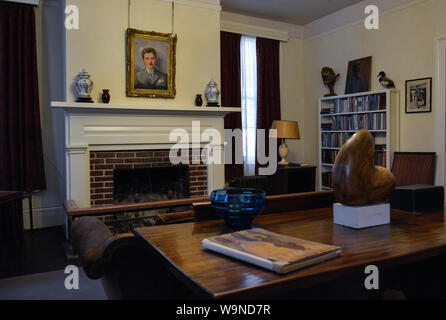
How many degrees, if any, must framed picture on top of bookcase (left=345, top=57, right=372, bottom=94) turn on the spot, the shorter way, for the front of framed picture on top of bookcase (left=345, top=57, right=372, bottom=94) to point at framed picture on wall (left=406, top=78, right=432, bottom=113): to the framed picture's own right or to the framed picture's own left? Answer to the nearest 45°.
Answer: approximately 90° to the framed picture's own left

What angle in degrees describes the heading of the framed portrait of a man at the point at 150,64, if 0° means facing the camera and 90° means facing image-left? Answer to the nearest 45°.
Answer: approximately 315°

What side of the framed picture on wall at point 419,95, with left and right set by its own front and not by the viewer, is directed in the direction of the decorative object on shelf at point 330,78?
right

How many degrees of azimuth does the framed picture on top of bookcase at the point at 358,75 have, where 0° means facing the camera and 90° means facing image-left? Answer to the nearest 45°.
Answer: approximately 45°

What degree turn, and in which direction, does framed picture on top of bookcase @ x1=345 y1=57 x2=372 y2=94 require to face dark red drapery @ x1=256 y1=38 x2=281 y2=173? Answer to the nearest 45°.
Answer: approximately 45° to its right

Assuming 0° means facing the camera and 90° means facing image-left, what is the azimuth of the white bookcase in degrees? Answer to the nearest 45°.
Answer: approximately 45°

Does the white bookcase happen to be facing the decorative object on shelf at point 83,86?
yes

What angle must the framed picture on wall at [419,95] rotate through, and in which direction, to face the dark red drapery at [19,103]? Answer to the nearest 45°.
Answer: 0° — it already faces it
